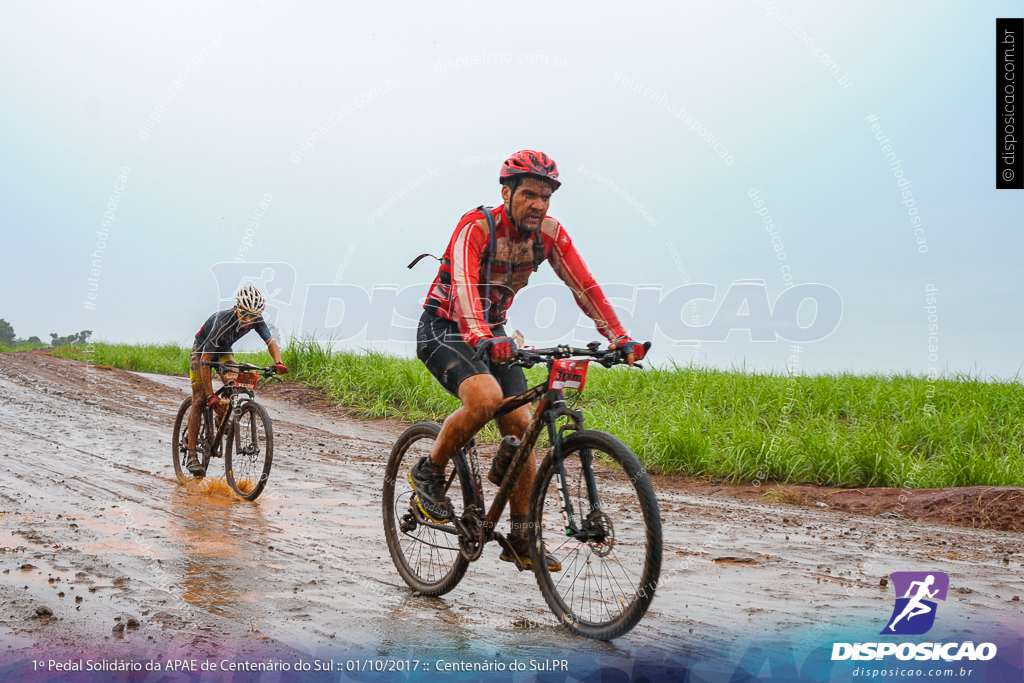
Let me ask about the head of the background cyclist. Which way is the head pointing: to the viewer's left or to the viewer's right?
to the viewer's right

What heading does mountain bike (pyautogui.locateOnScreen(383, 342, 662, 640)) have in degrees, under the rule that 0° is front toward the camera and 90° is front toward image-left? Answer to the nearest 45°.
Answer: approximately 315°

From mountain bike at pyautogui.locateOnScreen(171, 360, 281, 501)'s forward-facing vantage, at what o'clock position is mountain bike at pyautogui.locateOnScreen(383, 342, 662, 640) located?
mountain bike at pyautogui.locateOnScreen(383, 342, 662, 640) is roughly at 1 o'clock from mountain bike at pyautogui.locateOnScreen(171, 360, 281, 501).

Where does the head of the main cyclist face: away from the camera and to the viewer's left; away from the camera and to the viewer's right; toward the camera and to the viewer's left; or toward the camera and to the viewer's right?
toward the camera and to the viewer's right

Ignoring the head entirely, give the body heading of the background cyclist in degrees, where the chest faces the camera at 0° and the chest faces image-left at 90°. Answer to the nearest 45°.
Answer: approximately 315°

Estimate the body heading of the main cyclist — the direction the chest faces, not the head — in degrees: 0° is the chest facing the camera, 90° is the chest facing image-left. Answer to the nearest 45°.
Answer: approximately 315°

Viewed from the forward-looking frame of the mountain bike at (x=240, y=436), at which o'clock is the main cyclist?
The main cyclist is roughly at 1 o'clock from the mountain bike.

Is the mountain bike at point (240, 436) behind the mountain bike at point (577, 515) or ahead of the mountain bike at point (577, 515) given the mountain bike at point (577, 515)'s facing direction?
behind
